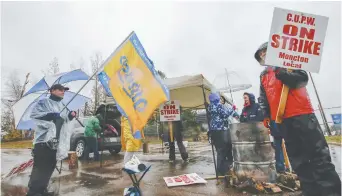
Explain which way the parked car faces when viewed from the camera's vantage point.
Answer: facing away from the viewer and to the left of the viewer

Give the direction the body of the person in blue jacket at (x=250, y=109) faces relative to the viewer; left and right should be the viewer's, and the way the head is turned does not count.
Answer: facing the viewer and to the left of the viewer

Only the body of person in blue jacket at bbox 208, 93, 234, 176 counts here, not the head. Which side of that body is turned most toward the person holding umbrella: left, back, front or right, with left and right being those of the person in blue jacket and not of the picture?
back

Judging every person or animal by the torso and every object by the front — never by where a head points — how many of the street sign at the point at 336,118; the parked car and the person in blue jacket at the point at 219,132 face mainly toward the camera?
1

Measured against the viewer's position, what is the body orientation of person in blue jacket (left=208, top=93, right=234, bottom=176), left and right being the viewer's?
facing away from the viewer and to the right of the viewer

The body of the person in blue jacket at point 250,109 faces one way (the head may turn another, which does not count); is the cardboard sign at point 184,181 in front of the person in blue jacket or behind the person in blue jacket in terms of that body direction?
in front

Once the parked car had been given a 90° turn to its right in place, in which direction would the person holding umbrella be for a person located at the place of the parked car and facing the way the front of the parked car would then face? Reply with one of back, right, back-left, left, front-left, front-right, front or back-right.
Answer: back-right

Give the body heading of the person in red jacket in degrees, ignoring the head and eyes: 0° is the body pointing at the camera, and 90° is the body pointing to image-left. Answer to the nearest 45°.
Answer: approximately 45°

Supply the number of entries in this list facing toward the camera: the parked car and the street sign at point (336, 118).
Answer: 1

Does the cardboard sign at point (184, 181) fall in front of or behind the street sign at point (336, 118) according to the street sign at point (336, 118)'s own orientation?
in front
